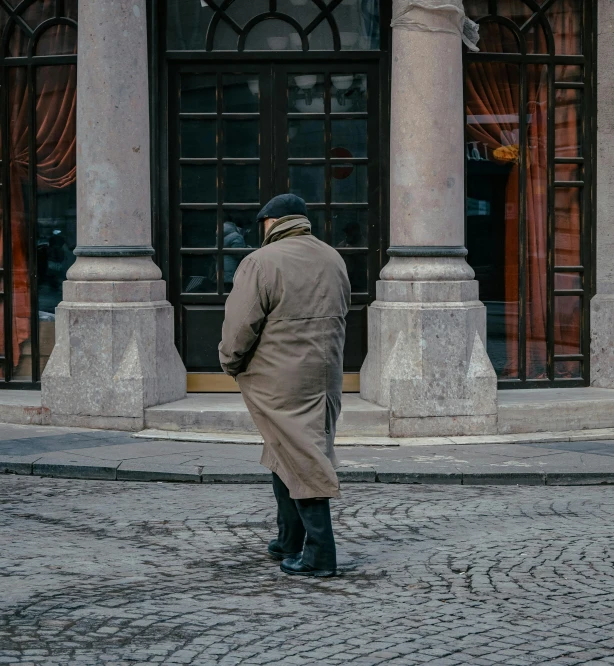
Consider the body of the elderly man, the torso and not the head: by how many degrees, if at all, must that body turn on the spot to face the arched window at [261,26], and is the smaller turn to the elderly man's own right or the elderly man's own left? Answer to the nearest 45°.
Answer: approximately 45° to the elderly man's own right

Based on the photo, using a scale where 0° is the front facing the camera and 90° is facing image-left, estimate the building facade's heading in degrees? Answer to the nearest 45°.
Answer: approximately 0°

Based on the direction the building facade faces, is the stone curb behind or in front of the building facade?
in front

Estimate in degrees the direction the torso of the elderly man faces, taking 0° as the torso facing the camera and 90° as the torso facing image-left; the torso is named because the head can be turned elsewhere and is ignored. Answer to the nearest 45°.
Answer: approximately 135°

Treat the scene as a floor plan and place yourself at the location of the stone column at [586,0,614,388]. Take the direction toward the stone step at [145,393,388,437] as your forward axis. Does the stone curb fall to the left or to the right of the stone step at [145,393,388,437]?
left

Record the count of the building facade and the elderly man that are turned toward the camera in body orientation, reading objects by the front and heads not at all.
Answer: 1

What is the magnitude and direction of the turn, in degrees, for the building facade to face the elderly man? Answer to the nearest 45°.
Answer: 0° — it already faces them

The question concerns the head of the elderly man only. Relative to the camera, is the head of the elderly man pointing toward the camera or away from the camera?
away from the camera
